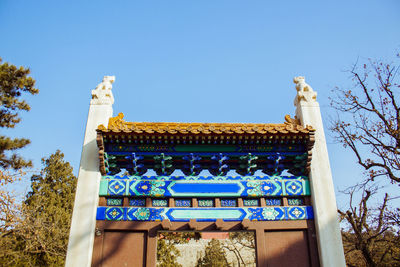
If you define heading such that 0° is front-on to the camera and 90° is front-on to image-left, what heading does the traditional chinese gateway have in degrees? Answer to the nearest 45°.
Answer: approximately 0°

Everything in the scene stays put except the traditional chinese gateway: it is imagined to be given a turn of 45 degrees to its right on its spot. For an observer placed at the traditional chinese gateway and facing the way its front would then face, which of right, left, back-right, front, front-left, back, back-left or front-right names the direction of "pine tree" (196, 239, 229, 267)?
back-right

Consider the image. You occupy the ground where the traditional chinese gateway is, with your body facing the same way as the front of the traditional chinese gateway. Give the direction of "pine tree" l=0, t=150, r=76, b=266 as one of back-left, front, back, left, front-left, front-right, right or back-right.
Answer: back-right

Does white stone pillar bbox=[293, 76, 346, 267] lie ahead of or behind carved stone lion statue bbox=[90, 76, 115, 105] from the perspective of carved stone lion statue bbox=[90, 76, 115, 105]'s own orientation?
ahead

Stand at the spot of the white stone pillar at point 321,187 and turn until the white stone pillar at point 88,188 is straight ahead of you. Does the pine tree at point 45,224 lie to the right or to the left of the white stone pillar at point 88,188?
right

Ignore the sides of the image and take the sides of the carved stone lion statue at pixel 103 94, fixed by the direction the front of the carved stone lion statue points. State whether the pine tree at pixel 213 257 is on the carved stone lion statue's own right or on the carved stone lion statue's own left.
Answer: on the carved stone lion statue's own left
